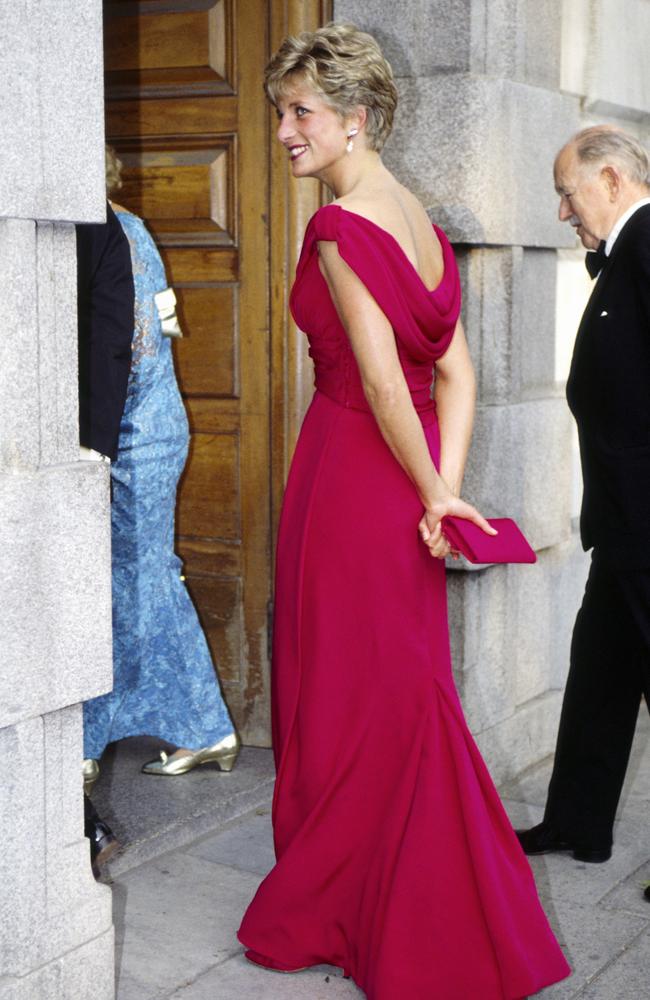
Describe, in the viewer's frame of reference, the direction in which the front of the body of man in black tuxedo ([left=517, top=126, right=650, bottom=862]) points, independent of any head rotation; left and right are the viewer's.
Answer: facing to the left of the viewer

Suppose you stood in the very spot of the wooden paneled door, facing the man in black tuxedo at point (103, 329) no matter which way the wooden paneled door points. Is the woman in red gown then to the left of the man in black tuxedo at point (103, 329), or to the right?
left

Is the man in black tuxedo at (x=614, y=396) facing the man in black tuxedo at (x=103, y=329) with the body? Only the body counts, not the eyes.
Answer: yes

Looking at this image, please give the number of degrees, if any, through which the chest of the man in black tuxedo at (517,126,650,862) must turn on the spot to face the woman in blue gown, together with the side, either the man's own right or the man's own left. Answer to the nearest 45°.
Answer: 0° — they already face them

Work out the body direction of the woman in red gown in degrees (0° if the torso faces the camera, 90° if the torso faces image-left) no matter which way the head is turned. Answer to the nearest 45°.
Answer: approximately 135°

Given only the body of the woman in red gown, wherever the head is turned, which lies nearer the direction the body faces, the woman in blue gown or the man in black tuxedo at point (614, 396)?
the woman in blue gown

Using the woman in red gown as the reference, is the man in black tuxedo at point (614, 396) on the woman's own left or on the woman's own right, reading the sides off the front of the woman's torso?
on the woman's own right
